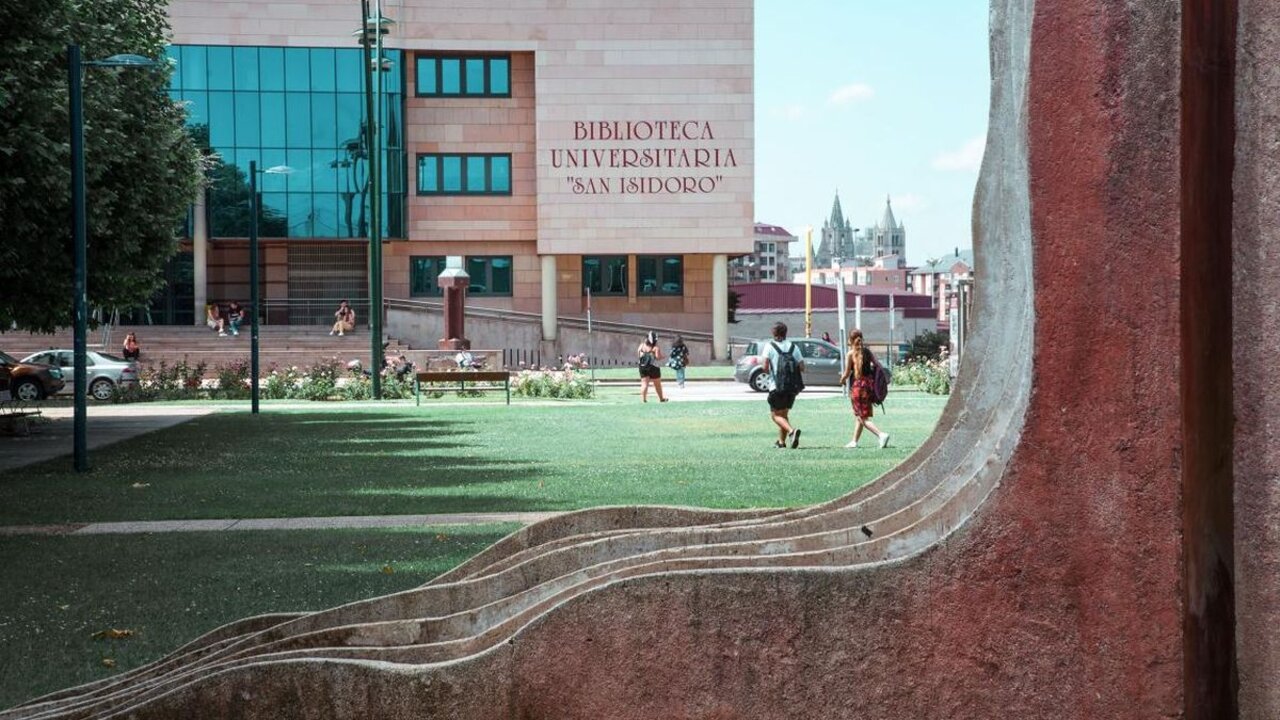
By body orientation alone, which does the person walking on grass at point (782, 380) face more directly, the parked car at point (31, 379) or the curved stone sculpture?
the parked car

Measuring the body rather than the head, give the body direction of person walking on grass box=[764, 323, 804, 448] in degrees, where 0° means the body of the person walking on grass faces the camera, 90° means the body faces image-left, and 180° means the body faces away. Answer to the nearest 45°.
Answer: approximately 135°

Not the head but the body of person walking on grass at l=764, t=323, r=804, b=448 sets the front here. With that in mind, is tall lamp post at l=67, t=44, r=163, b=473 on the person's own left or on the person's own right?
on the person's own left

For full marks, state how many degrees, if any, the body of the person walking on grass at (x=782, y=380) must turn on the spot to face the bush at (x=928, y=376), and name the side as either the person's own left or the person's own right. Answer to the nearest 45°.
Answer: approximately 45° to the person's own right

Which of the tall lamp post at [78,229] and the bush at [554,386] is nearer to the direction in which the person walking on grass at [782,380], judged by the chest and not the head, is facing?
the bush

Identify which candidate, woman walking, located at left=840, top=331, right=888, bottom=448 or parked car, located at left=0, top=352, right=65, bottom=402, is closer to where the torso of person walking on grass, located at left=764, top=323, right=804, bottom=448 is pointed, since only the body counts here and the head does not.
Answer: the parked car

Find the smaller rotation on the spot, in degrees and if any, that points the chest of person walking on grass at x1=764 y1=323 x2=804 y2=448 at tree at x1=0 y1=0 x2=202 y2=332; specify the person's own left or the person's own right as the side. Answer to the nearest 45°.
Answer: approximately 45° to the person's own left

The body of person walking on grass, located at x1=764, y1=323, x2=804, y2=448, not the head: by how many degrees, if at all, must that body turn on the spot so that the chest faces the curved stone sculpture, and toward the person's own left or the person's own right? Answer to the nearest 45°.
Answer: approximately 135° to the person's own left

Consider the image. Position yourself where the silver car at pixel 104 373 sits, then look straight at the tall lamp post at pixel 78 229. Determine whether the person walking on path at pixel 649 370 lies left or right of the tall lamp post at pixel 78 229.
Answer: left

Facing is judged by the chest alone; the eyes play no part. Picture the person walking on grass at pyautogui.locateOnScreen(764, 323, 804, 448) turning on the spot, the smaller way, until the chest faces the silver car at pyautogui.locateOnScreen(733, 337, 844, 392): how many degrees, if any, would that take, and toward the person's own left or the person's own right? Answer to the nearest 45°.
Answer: approximately 45° to the person's own right

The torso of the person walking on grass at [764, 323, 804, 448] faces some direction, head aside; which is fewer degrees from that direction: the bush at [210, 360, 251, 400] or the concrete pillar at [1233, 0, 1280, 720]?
the bush
